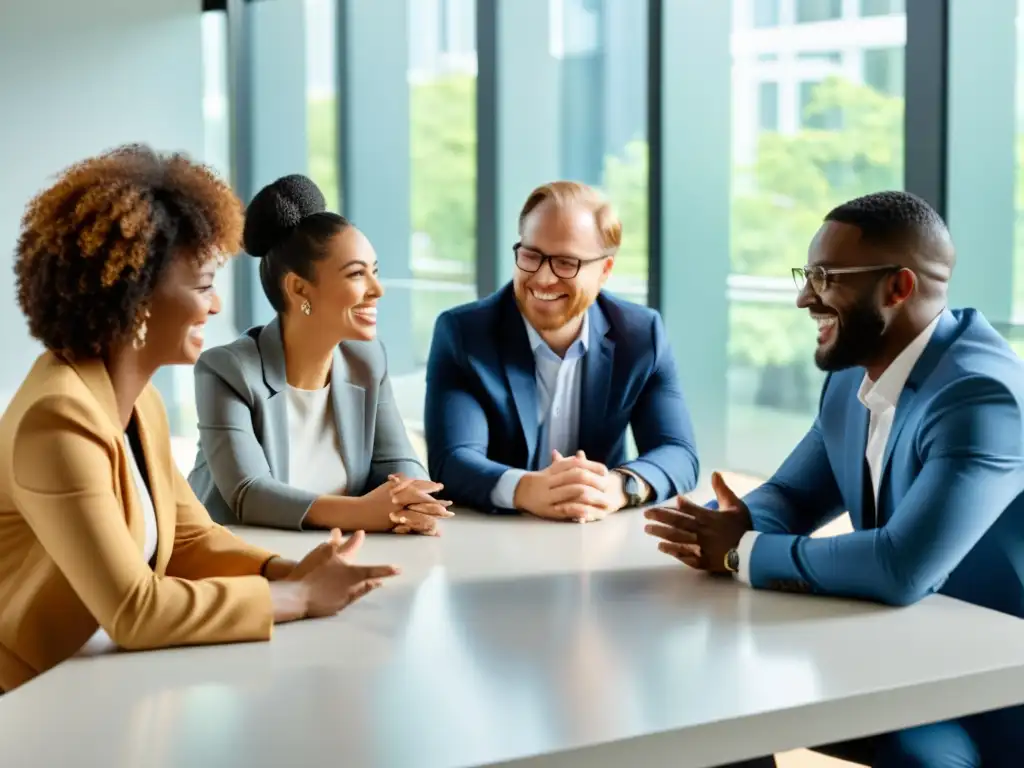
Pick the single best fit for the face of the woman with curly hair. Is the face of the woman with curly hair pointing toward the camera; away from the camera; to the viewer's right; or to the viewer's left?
to the viewer's right

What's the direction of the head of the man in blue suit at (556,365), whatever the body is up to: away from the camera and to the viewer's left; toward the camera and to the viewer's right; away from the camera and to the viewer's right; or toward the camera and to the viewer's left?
toward the camera and to the viewer's left

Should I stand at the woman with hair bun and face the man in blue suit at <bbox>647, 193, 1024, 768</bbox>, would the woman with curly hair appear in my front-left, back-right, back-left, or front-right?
front-right

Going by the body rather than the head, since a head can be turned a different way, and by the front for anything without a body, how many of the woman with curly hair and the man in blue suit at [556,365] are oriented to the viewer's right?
1

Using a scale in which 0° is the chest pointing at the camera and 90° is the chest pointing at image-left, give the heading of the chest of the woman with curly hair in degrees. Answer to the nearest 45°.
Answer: approximately 270°

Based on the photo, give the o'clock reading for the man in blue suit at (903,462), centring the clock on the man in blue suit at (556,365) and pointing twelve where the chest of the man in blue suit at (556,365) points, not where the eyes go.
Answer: the man in blue suit at (903,462) is roughly at 11 o'clock from the man in blue suit at (556,365).

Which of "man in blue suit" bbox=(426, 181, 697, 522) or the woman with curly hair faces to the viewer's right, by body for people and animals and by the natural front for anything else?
the woman with curly hair

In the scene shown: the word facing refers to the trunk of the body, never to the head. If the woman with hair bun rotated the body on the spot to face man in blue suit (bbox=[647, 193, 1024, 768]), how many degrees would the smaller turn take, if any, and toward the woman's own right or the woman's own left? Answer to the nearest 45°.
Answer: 0° — they already face them

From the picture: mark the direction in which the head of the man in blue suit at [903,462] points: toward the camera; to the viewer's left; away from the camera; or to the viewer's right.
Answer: to the viewer's left

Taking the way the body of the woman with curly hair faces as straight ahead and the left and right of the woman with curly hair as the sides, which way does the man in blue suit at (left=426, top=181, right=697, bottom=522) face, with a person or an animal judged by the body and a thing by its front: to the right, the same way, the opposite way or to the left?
to the right

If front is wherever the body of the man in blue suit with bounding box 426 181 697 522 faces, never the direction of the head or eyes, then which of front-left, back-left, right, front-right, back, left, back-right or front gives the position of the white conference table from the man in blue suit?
front

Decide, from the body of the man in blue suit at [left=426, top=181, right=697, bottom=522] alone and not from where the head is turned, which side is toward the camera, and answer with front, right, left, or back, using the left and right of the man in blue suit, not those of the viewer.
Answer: front
